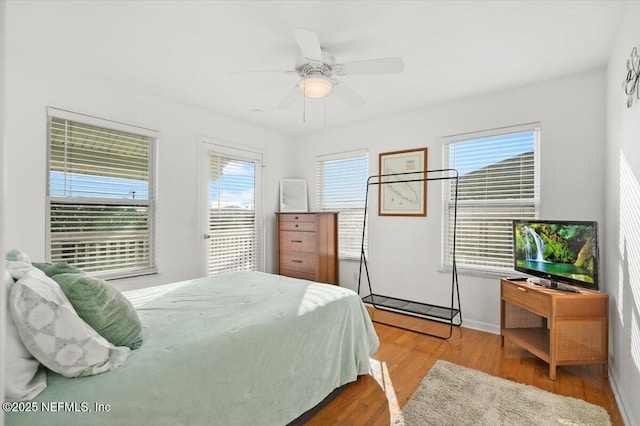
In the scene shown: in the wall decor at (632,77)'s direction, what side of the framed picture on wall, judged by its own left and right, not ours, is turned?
left

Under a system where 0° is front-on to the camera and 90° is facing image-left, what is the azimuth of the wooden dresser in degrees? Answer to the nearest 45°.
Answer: approximately 45°

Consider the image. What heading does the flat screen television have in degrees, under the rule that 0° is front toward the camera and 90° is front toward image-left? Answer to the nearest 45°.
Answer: approximately 45°

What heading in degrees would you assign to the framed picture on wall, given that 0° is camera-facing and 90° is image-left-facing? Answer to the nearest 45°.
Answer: approximately 45°

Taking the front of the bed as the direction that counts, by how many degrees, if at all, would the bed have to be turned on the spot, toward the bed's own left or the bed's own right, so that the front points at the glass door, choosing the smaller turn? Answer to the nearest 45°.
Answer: approximately 45° to the bed's own left

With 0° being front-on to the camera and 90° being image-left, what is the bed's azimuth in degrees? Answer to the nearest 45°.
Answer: approximately 225°
